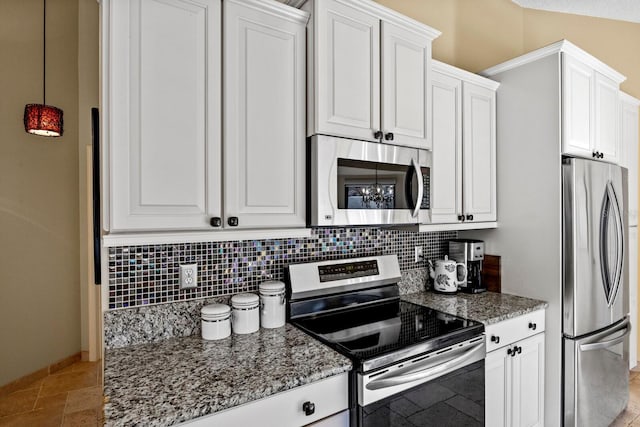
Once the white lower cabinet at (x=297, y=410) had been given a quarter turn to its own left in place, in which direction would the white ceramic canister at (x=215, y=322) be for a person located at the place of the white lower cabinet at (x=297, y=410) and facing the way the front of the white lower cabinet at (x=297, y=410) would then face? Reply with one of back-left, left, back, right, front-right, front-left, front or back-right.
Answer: left

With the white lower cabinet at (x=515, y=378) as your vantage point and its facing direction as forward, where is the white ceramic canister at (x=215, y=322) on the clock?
The white ceramic canister is roughly at 3 o'clock from the white lower cabinet.

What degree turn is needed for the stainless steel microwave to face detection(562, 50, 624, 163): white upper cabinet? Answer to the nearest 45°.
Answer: approximately 90° to its left

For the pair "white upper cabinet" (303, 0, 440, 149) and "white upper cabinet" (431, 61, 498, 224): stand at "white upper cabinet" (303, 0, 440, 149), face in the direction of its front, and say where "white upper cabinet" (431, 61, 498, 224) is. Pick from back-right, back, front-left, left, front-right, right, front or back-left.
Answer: left

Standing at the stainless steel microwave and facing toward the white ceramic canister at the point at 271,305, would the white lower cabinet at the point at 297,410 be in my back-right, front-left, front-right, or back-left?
front-left

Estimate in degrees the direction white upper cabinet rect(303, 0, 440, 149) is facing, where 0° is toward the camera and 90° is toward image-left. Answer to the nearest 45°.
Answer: approximately 315°

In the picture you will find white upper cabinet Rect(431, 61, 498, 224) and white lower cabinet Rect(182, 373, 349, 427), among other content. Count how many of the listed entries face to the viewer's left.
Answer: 0

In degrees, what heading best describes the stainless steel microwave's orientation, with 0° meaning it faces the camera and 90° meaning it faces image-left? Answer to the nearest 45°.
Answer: approximately 315°

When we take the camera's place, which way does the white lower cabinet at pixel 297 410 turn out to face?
facing the viewer and to the right of the viewer

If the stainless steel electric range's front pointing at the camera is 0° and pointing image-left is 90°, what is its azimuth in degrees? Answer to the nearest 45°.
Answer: approximately 315°

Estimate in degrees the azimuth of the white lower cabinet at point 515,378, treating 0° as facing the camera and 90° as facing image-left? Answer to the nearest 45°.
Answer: approximately 315°

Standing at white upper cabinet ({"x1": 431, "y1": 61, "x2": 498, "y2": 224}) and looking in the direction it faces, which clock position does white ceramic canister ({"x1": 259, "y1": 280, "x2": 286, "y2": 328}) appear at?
The white ceramic canister is roughly at 3 o'clock from the white upper cabinet.

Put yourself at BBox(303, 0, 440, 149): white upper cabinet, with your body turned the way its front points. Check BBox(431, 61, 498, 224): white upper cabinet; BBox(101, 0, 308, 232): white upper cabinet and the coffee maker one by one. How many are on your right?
1
